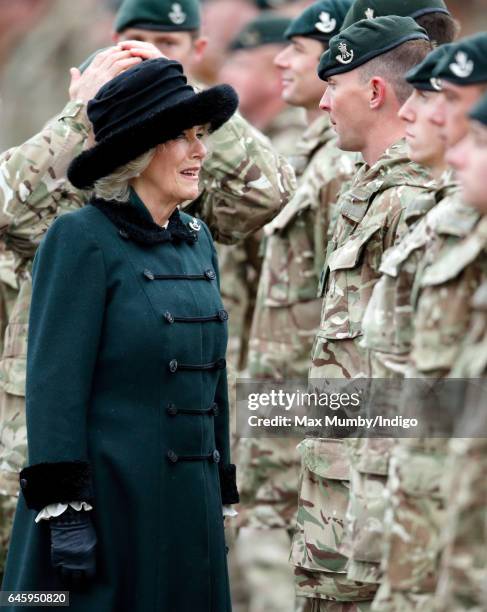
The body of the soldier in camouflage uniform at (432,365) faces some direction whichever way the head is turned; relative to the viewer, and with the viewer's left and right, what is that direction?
facing the viewer and to the left of the viewer

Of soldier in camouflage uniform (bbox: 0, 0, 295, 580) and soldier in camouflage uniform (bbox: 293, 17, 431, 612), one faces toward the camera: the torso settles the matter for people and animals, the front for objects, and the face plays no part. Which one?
soldier in camouflage uniform (bbox: 0, 0, 295, 580)

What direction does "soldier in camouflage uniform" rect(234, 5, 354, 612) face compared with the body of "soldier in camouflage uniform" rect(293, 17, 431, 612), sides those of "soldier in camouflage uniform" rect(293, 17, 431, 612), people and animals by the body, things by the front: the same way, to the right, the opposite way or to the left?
the same way

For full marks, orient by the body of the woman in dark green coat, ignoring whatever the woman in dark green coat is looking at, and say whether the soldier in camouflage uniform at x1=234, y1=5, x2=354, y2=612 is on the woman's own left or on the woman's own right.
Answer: on the woman's own left

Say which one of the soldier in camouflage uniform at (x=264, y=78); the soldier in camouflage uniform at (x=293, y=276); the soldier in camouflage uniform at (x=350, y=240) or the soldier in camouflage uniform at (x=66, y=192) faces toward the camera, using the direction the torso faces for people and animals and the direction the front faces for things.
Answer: the soldier in camouflage uniform at (x=66, y=192)

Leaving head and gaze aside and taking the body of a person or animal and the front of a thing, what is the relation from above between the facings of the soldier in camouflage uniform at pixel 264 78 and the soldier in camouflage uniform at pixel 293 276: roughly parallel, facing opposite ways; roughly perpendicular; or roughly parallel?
roughly parallel

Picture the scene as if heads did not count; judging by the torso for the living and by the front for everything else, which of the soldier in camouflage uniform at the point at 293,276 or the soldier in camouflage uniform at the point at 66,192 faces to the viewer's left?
the soldier in camouflage uniform at the point at 293,276

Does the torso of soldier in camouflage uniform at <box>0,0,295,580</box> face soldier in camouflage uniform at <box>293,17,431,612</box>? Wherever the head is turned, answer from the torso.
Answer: no

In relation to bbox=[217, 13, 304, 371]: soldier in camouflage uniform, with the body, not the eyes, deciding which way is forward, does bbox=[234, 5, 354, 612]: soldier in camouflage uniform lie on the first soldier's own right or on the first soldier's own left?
on the first soldier's own left

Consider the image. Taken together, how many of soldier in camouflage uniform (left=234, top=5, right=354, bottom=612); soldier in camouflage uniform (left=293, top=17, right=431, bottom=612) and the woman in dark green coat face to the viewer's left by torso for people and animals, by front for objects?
2

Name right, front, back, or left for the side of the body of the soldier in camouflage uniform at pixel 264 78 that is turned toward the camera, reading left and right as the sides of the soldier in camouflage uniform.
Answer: left

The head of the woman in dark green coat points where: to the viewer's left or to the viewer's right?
to the viewer's right

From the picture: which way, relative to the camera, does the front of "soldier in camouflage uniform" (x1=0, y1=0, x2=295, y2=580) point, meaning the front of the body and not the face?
toward the camera

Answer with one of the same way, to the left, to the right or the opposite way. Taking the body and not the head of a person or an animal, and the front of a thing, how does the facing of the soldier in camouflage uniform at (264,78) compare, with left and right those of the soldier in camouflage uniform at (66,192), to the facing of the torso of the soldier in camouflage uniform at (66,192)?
to the right

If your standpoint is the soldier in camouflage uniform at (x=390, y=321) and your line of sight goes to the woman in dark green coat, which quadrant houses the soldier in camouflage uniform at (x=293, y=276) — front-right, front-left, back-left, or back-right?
front-right

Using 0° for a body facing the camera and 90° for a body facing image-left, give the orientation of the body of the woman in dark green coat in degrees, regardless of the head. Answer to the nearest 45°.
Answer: approximately 315°

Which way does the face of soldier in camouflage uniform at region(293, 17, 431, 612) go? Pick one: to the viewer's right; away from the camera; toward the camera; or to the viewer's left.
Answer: to the viewer's left

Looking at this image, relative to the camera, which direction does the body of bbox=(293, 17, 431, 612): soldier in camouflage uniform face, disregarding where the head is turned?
to the viewer's left

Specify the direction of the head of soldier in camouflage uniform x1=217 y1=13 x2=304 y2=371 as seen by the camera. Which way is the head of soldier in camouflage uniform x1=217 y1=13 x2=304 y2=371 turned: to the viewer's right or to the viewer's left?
to the viewer's left

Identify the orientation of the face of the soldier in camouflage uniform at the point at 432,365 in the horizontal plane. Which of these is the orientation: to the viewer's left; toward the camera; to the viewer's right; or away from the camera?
to the viewer's left
